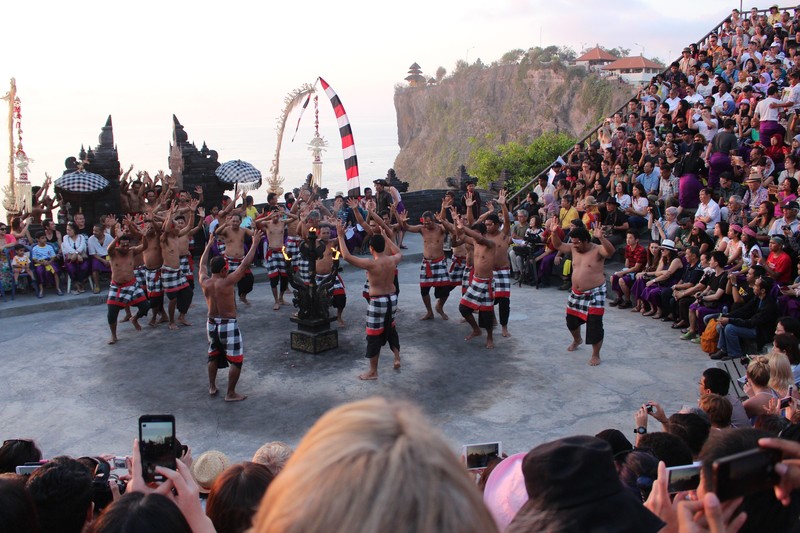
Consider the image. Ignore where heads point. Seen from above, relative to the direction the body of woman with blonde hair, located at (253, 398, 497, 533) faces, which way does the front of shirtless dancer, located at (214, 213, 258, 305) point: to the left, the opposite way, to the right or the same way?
the opposite way

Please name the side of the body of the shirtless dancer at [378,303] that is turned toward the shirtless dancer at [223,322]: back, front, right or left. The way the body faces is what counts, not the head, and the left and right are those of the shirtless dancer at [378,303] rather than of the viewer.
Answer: left

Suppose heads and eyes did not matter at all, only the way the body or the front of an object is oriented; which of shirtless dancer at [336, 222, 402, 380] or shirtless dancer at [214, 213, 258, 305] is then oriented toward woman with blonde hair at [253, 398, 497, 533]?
shirtless dancer at [214, 213, 258, 305]

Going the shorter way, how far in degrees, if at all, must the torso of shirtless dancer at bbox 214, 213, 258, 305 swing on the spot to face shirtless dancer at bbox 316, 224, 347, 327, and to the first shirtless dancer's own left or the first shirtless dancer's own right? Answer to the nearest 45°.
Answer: approximately 45° to the first shirtless dancer's own left

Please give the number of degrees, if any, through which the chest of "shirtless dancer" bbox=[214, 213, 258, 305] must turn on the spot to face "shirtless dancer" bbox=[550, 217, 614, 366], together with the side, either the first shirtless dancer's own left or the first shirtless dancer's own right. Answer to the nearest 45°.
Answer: approximately 45° to the first shirtless dancer's own left

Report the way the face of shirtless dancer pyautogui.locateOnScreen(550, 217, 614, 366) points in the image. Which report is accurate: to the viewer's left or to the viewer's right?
to the viewer's left

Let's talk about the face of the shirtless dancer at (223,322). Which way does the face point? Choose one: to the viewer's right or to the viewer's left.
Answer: to the viewer's right

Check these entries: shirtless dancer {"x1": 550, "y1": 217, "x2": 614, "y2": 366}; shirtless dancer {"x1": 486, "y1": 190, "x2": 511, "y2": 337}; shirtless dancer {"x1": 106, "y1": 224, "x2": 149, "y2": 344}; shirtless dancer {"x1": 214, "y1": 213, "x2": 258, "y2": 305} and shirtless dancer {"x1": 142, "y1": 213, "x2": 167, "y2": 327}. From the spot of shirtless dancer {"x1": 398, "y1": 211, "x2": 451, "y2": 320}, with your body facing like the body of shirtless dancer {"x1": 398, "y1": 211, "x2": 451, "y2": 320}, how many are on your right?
3

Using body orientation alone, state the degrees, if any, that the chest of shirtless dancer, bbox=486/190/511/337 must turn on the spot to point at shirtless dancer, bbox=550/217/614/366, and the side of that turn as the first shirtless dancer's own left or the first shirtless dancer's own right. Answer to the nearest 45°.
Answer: approximately 90° to the first shirtless dancer's own left

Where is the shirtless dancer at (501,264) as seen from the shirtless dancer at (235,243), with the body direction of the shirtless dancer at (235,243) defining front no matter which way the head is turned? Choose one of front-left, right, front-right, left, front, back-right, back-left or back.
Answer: front-left

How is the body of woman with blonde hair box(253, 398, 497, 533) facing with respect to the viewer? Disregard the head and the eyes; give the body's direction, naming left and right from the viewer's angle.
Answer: facing away from the viewer
